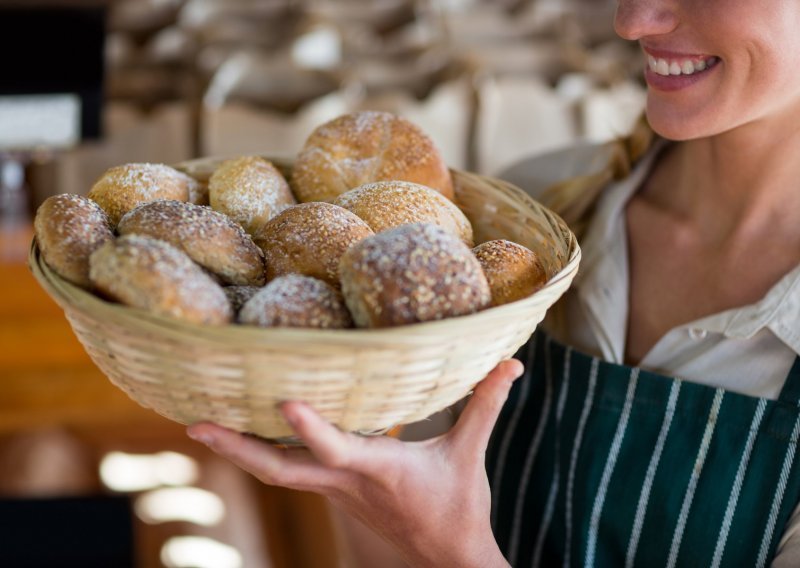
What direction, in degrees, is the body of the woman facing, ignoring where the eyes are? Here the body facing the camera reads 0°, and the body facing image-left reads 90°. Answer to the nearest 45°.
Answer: approximately 45°
